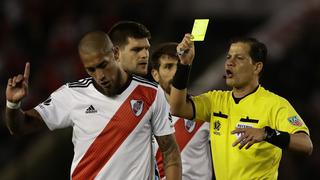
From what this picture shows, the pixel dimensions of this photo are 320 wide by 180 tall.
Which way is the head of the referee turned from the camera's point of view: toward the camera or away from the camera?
toward the camera

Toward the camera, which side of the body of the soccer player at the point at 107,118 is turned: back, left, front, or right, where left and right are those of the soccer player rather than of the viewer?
front

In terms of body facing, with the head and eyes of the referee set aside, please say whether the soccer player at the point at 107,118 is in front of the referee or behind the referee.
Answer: in front

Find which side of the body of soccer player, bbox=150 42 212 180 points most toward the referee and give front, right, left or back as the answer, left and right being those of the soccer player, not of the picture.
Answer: front

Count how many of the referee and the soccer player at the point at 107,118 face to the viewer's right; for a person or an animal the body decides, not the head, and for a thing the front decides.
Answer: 0

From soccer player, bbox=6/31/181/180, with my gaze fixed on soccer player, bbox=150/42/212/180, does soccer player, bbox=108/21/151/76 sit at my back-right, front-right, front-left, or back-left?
front-left

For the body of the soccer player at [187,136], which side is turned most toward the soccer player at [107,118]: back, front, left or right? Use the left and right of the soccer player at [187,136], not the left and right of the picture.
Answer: front

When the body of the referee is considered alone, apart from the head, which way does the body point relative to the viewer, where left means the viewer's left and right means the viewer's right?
facing the viewer and to the left of the viewer

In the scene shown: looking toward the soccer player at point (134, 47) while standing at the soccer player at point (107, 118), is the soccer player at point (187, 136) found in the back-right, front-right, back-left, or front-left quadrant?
front-right
